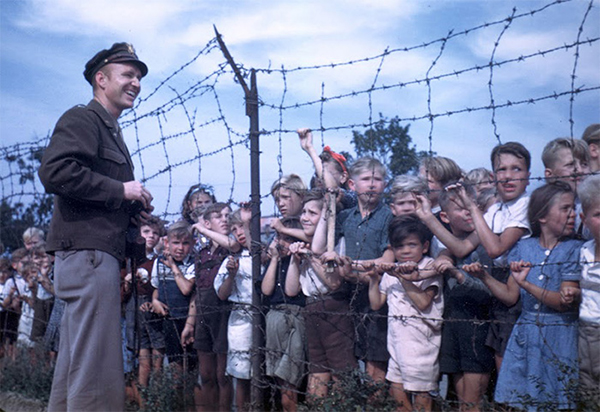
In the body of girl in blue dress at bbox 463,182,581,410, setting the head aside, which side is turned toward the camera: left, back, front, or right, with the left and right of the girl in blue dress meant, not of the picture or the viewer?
front

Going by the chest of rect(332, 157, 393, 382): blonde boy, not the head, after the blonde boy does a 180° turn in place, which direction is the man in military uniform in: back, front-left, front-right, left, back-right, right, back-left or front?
back-left

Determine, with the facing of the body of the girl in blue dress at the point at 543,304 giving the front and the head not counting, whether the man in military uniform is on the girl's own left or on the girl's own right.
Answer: on the girl's own right

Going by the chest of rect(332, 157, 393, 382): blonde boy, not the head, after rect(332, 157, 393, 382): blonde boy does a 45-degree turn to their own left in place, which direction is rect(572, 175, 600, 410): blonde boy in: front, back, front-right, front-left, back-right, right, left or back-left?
front

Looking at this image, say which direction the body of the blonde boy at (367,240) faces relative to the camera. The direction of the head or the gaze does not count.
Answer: toward the camera
